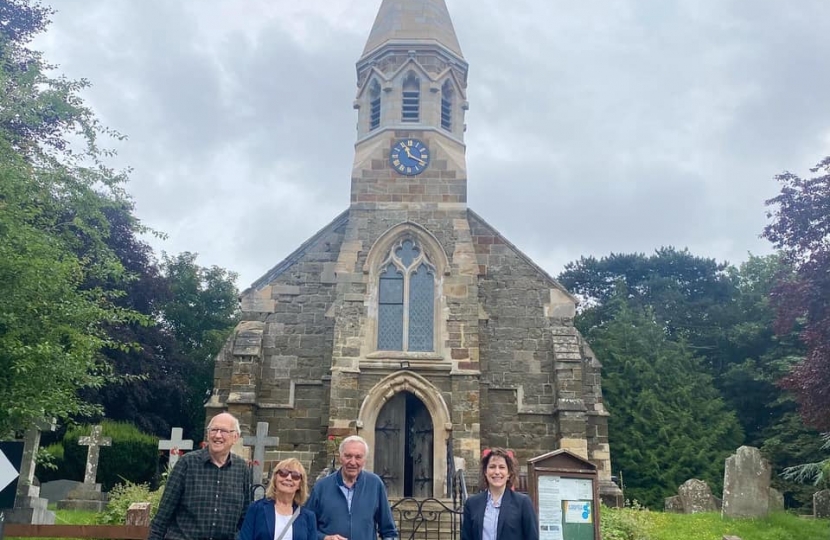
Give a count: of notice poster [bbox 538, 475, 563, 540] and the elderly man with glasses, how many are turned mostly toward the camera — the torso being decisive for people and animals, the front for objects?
2

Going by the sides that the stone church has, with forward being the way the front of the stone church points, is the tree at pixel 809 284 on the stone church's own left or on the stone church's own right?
on the stone church's own left

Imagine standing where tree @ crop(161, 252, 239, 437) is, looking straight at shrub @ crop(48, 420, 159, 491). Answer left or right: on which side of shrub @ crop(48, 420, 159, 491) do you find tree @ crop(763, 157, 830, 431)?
left

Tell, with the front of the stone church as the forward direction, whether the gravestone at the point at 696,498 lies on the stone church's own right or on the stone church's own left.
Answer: on the stone church's own left

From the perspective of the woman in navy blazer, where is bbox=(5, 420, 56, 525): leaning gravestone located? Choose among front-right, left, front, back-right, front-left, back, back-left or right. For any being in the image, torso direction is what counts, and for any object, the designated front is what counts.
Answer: back-right

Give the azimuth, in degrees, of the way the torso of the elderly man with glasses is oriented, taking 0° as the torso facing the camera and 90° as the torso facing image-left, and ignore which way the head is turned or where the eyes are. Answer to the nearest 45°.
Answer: approximately 0°

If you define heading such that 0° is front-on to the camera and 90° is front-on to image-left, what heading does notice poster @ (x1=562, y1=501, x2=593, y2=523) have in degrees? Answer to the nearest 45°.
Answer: approximately 0°

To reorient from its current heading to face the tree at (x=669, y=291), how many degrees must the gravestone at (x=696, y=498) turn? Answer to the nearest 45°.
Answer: approximately 180°
